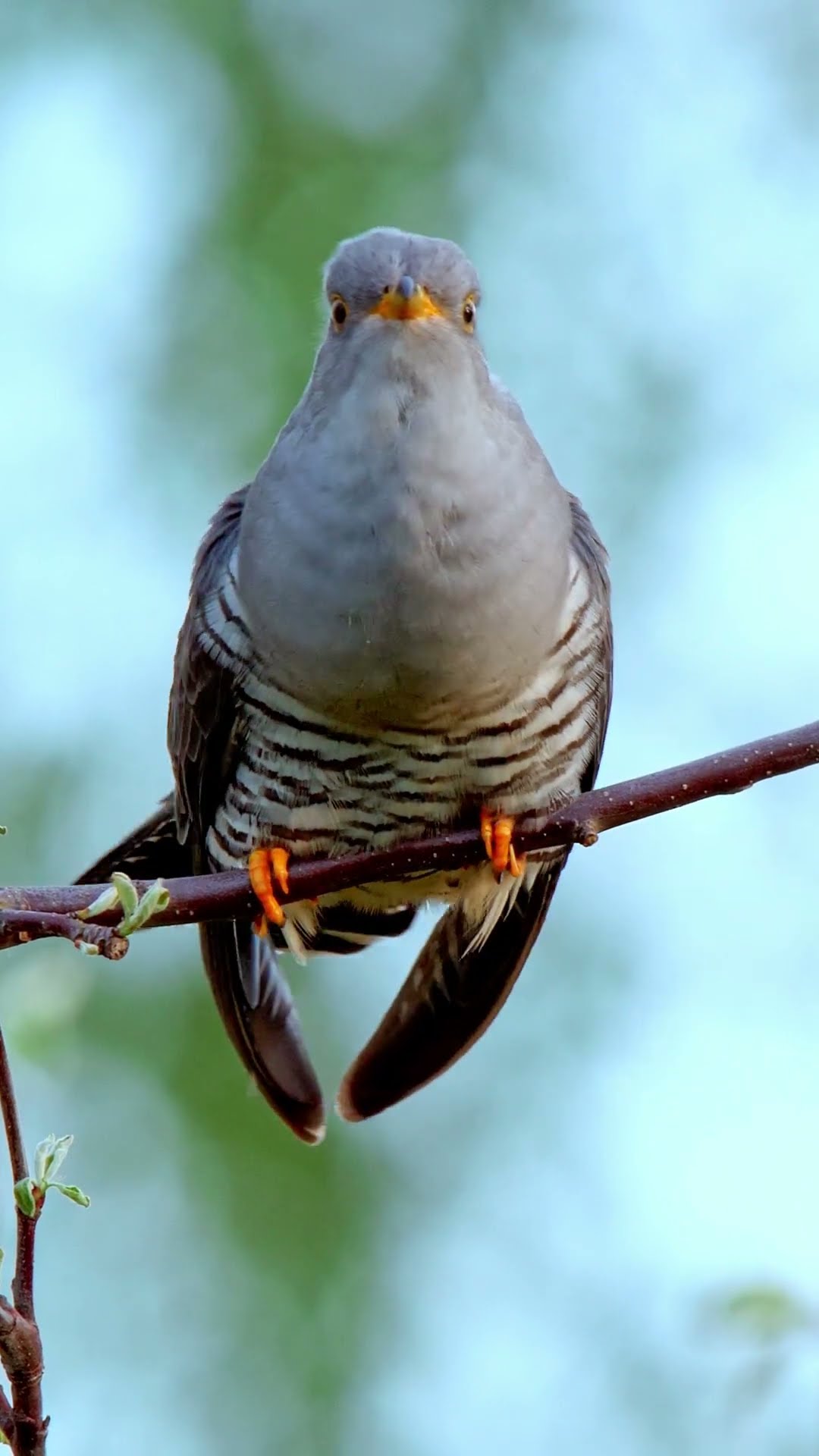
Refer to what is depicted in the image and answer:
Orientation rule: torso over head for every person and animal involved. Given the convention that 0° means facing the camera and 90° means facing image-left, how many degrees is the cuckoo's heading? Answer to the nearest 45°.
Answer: approximately 0°
